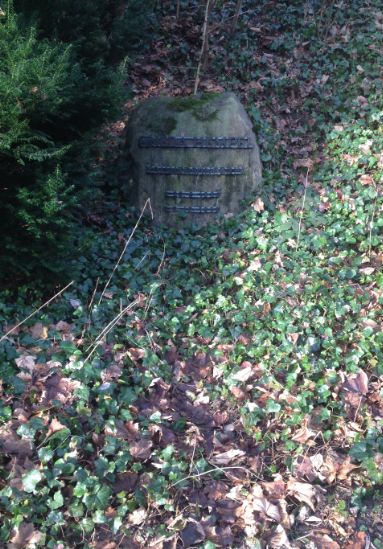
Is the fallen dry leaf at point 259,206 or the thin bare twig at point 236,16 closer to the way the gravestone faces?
the fallen dry leaf

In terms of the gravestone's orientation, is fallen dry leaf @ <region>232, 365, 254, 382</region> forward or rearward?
forward

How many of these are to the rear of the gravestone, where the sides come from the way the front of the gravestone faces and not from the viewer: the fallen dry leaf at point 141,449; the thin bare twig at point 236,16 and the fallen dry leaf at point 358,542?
1

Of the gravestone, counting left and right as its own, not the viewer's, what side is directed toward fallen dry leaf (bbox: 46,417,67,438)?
front

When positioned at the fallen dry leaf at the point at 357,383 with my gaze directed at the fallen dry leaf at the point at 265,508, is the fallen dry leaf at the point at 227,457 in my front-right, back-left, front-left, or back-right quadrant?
front-right

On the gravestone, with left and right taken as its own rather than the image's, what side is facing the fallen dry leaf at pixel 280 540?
front

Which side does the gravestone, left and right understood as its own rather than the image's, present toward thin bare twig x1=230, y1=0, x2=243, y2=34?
back

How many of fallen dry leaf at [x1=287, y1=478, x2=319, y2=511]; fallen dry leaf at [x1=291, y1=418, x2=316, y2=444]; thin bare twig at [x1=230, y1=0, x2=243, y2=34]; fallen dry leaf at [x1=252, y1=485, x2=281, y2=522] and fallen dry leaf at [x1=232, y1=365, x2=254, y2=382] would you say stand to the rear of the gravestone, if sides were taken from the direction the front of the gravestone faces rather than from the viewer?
1

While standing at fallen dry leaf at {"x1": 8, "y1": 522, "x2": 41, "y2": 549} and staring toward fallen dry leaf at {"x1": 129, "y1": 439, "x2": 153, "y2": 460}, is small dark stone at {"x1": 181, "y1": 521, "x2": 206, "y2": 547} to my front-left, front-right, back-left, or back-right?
front-right

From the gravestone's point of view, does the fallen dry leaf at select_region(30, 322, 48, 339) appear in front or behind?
in front

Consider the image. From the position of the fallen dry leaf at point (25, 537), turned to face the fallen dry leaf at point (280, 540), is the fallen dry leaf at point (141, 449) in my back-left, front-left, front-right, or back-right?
front-left

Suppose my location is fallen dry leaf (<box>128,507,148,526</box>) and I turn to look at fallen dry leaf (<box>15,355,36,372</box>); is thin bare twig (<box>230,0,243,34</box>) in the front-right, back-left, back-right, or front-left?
front-right

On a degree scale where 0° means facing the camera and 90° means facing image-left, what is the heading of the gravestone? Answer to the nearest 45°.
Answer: approximately 0°

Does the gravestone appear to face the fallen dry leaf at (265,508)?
yes

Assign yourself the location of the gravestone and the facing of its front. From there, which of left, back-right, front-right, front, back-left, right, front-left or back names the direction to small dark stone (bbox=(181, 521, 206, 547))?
front

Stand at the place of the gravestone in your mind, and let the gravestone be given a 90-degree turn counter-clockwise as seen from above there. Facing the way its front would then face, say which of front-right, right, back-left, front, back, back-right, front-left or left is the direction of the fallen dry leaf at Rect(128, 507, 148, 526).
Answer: right

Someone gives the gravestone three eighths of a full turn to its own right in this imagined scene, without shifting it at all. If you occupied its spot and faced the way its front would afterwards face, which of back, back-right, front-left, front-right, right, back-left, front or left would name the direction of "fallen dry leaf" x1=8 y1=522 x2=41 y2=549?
back-left

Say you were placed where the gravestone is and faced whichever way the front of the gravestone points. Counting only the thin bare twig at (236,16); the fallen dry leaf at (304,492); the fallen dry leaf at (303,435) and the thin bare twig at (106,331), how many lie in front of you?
3
